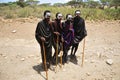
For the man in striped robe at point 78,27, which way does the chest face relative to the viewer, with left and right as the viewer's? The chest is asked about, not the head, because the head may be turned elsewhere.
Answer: facing the viewer and to the left of the viewer

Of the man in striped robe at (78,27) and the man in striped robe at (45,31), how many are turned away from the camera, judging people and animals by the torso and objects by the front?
0

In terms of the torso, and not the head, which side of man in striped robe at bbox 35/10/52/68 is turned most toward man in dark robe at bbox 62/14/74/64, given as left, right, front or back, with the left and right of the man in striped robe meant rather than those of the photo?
left

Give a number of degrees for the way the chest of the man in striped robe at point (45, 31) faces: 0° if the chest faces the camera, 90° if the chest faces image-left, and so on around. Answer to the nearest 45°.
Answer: approximately 315°

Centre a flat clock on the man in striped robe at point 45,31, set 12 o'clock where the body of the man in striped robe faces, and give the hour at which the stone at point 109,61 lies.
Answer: The stone is roughly at 10 o'clock from the man in striped robe.

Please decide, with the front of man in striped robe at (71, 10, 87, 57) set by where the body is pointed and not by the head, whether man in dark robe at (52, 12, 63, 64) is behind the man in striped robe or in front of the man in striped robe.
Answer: in front

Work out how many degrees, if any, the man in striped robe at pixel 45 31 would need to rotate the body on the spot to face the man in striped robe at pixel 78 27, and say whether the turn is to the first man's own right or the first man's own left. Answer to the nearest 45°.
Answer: approximately 90° to the first man's own left
